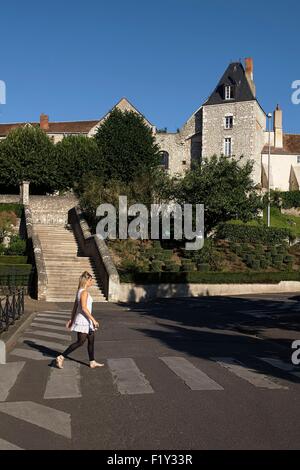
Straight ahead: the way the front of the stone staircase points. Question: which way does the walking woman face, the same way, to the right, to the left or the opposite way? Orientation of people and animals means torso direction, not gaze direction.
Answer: to the left

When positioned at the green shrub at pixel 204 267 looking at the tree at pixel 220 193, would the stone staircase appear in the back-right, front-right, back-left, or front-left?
back-left

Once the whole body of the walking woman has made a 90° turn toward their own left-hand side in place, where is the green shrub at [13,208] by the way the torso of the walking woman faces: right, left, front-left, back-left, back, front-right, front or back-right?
front

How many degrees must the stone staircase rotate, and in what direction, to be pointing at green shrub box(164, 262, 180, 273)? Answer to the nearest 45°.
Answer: approximately 90° to its left

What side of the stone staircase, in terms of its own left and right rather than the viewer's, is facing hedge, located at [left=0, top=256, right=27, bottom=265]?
right

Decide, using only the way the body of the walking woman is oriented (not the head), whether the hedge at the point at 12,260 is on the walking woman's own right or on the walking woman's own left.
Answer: on the walking woman's own left

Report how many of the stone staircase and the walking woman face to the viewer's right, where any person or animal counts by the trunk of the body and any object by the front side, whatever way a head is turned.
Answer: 1

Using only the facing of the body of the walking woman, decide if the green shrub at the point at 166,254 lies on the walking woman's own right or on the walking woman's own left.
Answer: on the walking woman's own left

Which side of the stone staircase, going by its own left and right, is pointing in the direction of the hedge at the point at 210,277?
left

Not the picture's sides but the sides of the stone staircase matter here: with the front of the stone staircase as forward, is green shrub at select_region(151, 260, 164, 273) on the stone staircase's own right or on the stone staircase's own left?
on the stone staircase's own left

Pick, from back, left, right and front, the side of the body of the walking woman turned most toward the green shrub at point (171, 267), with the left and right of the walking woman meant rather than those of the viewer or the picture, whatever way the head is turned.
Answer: left

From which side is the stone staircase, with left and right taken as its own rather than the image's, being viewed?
front

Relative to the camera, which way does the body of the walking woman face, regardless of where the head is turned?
to the viewer's right

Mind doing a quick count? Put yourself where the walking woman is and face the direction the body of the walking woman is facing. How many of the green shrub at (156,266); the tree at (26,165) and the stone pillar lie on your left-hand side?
3

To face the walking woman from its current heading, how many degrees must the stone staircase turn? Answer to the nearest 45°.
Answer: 0° — it already faces them

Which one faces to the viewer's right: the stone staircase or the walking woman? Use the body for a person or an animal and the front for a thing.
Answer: the walking woman

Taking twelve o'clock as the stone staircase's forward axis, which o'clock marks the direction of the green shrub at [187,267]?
The green shrub is roughly at 9 o'clock from the stone staircase.
